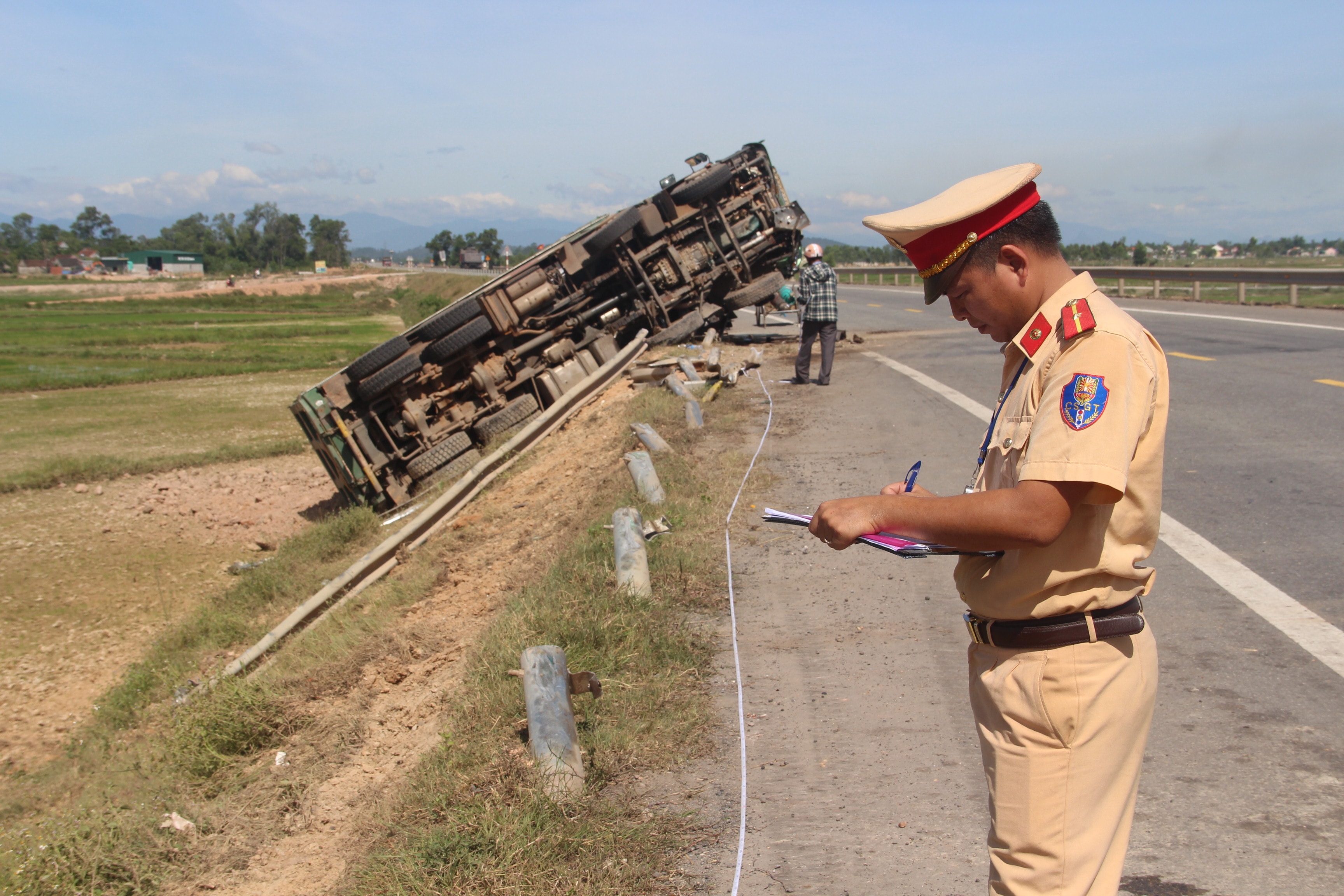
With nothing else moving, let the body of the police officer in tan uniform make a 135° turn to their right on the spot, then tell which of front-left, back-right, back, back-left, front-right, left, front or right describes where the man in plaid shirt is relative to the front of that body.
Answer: front-left

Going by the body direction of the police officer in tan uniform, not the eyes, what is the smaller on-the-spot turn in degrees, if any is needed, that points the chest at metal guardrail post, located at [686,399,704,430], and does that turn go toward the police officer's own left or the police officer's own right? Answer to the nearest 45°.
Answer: approximately 90° to the police officer's own right

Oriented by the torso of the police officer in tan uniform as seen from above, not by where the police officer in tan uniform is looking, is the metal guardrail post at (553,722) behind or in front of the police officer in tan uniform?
in front

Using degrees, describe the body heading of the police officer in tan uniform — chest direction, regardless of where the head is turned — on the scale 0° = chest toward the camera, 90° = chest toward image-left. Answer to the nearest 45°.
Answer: approximately 90°

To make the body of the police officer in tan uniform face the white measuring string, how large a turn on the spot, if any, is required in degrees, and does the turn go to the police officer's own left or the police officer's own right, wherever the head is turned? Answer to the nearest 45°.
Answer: approximately 45° to the police officer's own right

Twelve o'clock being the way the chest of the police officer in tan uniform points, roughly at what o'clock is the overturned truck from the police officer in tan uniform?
The overturned truck is roughly at 2 o'clock from the police officer in tan uniform.

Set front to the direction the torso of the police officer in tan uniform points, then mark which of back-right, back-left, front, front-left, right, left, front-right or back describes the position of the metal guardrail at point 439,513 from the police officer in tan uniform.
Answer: front-right

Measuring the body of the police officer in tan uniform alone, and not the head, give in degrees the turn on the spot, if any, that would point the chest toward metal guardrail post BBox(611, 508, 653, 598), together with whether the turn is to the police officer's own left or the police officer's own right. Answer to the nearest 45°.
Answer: approximately 45° to the police officer's own right
